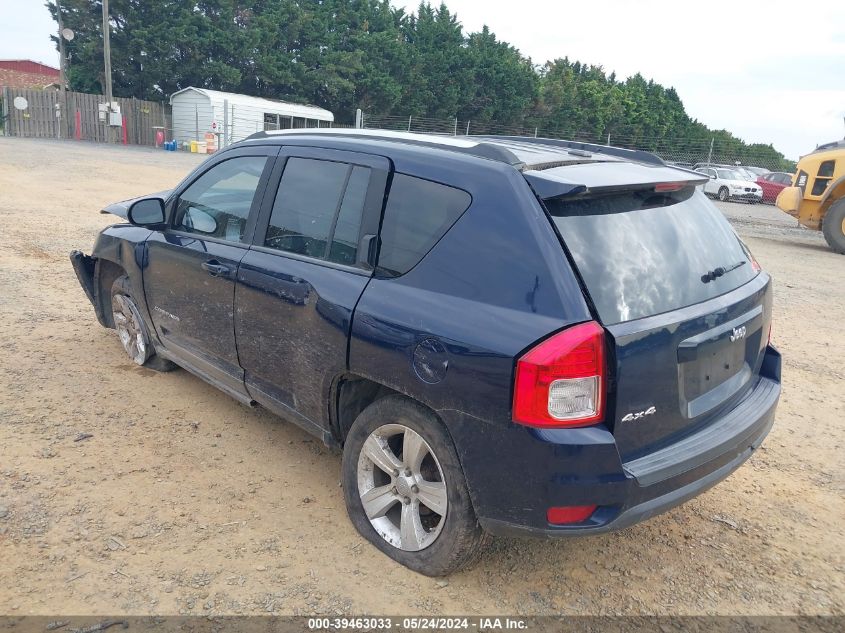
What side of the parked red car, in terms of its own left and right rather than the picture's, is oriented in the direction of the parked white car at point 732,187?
right

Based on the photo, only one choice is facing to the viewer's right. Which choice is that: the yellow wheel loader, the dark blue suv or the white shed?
the yellow wheel loader

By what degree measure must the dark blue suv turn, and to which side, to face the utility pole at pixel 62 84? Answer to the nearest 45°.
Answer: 0° — it already faces it

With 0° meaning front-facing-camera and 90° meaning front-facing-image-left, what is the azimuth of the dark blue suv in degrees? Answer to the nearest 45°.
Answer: approximately 135°

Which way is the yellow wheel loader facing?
to the viewer's right

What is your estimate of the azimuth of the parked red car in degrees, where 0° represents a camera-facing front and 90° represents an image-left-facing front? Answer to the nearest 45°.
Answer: approximately 315°

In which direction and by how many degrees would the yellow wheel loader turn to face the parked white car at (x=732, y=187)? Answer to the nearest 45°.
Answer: approximately 90° to its left

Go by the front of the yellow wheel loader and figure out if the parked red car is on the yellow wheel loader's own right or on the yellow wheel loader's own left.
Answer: on the yellow wheel loader's own left

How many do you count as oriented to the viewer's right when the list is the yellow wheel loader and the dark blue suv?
1

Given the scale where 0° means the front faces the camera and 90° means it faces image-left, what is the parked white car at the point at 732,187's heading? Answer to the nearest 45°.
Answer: approximately 315°
